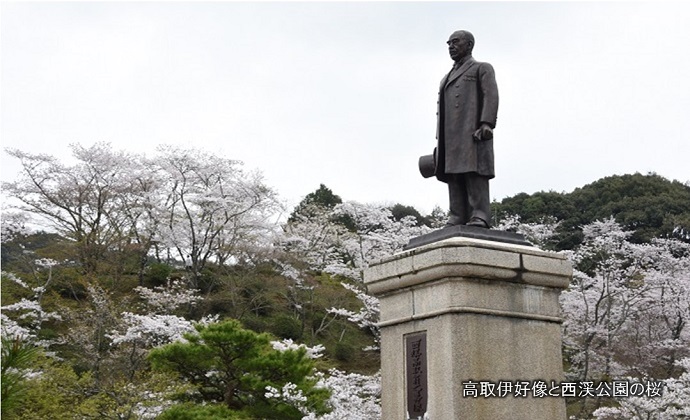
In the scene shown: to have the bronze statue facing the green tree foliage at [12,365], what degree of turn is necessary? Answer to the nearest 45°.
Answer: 0° — it already faces it

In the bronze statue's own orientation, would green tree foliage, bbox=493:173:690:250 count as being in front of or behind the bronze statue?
behind

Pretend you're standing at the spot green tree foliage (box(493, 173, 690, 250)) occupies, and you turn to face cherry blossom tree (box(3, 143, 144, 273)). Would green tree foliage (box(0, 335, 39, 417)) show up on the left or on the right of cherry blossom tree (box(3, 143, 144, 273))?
left

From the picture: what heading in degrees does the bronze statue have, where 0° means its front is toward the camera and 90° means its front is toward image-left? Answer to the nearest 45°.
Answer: approximately 45°

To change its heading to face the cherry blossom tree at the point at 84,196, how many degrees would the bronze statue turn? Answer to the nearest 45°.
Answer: approximately 90° to its right

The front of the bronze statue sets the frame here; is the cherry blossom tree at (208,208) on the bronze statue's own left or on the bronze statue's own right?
on the bronze statue's own right

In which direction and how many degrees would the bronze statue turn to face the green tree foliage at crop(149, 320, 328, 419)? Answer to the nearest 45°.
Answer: approximately 90° to its right

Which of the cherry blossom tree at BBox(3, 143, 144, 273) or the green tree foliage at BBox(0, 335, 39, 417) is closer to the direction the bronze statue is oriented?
the green tree foliage
